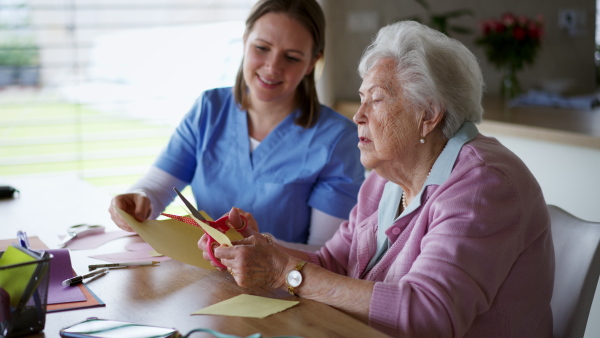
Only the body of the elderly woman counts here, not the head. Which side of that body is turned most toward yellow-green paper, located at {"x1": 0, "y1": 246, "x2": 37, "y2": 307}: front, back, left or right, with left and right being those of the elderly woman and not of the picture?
front

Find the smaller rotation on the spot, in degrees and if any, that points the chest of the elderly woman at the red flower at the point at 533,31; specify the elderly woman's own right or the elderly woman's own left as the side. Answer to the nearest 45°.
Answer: approximately 135° to the elderly woman's own right

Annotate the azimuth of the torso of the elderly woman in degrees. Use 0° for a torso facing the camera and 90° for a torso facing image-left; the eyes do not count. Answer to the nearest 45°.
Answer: approximately 45°

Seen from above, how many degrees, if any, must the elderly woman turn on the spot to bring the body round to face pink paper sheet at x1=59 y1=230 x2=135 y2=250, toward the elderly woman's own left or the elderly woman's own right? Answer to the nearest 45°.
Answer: approximately 45° to the elderly woman's own right

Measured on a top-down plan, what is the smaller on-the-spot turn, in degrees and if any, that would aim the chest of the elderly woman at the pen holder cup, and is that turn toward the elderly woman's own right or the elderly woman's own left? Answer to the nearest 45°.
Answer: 0° — they already face it

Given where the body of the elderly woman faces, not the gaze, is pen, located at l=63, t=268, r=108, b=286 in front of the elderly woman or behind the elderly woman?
in front

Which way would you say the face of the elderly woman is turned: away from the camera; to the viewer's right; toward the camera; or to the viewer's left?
to the viewer's left

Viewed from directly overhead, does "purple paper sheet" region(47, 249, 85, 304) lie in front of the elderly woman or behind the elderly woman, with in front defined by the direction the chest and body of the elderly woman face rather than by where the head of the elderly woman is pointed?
in front

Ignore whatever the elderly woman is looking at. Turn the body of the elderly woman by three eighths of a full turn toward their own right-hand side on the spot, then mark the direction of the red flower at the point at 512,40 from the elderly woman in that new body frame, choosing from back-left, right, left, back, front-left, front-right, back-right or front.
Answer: front

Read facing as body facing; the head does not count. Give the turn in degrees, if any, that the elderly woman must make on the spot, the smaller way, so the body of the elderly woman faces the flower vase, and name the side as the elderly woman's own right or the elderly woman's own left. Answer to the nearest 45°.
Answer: approximately 135° to the elderly woman's own right

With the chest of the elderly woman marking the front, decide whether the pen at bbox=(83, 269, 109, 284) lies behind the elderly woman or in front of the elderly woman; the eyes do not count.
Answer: in front

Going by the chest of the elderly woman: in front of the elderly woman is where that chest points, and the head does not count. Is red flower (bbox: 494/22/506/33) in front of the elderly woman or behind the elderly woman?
behind
